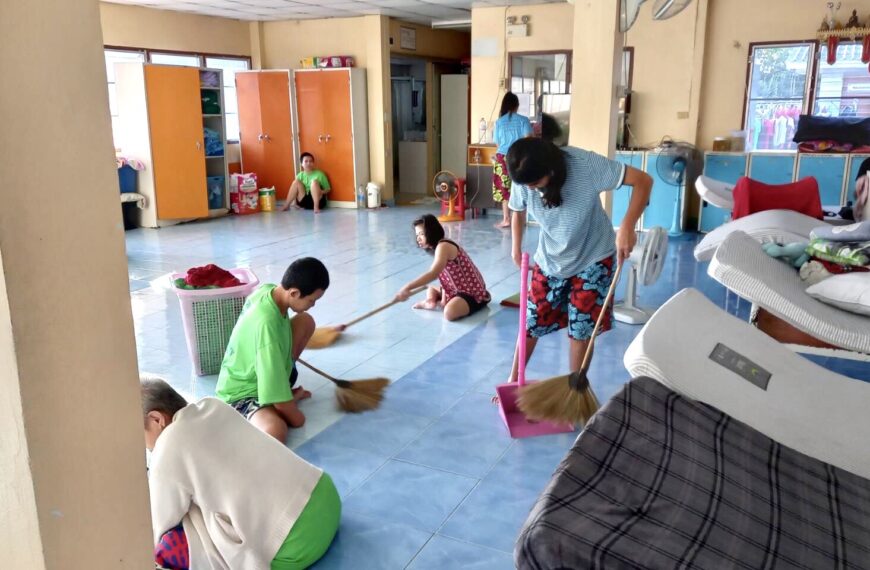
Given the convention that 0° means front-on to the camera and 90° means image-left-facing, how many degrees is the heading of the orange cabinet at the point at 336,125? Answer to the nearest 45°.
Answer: approximately 45°

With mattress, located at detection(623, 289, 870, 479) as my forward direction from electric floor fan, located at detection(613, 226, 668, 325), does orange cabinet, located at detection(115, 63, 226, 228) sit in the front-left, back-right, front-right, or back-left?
back-right

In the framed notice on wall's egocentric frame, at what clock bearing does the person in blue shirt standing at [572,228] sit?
The person in blue shirt standing is roughly at 12 o'clock from the framed notice on wall.

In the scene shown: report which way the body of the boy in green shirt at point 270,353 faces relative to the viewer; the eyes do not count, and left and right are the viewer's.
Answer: facing to the right of the viewer

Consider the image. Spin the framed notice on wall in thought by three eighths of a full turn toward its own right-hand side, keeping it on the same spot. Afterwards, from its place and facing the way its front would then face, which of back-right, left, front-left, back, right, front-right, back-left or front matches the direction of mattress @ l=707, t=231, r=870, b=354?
back-left

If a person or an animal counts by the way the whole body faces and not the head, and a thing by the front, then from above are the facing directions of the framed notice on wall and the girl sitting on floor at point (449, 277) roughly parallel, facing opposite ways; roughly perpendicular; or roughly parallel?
roughly perpendicular

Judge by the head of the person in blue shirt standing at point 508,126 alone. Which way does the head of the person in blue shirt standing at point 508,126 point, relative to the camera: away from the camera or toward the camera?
away from the camera

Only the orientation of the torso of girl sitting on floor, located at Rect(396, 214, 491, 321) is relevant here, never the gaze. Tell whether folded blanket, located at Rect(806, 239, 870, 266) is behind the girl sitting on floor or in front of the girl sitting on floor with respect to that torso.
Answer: behind

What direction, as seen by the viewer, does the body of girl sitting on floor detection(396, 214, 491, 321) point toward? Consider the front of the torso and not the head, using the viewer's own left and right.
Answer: facing to the left of the viewer

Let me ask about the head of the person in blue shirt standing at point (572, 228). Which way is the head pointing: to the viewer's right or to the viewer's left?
to the viewer's left

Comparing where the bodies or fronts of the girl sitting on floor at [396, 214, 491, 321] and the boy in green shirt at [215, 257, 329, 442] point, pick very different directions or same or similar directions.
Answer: very different directions

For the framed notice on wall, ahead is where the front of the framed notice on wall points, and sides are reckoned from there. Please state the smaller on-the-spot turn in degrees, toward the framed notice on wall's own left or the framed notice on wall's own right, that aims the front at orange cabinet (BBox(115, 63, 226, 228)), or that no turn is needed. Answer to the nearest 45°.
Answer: approximately 45° to the framed notice on wall's own right

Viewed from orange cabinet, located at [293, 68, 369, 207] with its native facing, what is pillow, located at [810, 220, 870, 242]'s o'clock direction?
The pillow is roughly at 10 o'clock from the orange cabinet.

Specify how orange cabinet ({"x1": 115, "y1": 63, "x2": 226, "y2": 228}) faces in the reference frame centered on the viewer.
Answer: facing the viewer and to the right of the viewer

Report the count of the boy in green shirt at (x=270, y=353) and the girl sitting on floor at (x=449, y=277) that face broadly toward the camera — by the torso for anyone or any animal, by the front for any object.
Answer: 0

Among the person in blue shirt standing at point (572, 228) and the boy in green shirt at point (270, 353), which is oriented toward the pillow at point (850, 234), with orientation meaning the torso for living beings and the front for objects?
the boy in green shirt

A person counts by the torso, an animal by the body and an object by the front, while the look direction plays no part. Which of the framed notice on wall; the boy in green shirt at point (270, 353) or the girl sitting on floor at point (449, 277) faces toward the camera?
the framed notice on wall

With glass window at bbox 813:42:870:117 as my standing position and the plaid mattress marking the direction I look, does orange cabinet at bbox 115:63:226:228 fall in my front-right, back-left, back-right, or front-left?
front-right

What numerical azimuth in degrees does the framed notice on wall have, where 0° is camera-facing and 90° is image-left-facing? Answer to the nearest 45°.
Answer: approximately 0°

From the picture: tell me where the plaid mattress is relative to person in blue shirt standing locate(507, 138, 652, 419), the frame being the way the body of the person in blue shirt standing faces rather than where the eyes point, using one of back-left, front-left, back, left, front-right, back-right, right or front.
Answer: front-left

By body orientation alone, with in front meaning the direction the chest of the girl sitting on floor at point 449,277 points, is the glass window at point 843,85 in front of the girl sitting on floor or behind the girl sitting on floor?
behind
